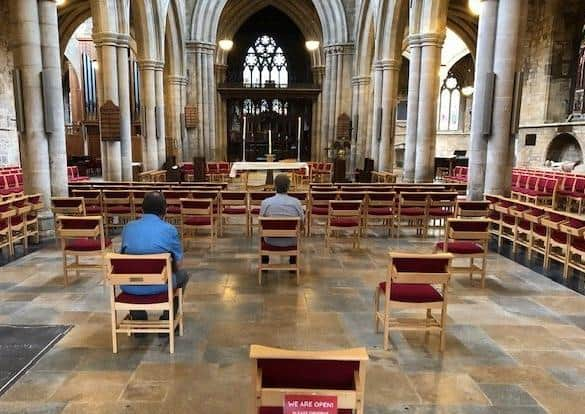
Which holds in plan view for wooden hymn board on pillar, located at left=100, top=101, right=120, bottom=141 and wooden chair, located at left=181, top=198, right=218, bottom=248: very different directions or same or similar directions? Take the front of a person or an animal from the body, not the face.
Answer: very different directions

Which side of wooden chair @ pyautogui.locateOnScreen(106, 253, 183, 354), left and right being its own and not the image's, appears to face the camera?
back

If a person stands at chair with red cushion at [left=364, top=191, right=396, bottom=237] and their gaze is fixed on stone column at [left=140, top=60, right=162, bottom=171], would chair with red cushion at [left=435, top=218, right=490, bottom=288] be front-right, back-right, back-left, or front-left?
back-left

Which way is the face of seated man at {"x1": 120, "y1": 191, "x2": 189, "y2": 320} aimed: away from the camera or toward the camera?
away from the camera

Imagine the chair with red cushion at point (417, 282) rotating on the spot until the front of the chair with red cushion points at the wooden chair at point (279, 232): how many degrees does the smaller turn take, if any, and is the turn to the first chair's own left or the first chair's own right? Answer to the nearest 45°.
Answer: approximately 45° to the first chair's own left

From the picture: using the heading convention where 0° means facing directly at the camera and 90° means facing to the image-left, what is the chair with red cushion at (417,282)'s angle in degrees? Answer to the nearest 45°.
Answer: approximately 180°

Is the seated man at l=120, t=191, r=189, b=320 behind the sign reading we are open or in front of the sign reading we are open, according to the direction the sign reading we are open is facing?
behind

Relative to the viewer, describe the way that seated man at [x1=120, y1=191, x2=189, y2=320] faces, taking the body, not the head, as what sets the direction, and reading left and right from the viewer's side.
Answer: facing away from the viewer

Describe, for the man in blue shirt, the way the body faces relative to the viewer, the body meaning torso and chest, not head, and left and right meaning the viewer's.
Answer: facing away from the viewer

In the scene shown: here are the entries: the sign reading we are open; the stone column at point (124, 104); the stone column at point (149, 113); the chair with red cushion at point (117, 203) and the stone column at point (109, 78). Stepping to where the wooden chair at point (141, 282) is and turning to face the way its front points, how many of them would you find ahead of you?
4

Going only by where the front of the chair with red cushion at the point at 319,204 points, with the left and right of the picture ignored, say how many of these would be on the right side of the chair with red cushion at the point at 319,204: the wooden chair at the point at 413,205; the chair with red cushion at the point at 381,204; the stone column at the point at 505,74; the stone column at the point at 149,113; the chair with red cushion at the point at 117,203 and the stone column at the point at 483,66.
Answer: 4

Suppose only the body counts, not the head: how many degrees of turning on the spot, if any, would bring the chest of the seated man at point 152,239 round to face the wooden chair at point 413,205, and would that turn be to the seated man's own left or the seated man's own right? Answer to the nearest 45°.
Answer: approximately 45° to the seated man's own right

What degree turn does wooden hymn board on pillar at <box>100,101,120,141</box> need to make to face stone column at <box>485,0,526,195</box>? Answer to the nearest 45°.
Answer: approximately 45° to its left

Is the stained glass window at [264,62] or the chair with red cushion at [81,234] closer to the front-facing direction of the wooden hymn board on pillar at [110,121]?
the chair with red cushion

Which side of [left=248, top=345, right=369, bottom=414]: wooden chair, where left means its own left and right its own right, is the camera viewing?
back
